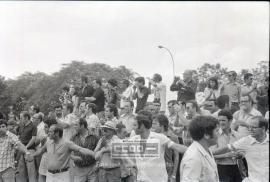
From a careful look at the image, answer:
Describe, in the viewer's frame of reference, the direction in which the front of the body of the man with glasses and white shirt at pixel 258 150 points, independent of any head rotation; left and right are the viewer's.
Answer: facing the viewer and to the left of the viewer

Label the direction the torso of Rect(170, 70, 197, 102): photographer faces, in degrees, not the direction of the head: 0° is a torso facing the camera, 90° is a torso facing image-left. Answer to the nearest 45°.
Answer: approximately 45°

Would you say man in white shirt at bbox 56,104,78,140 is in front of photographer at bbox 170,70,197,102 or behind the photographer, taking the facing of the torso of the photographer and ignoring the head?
in front

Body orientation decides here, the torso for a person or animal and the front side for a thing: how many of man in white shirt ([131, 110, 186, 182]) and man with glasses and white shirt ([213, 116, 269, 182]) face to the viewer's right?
0

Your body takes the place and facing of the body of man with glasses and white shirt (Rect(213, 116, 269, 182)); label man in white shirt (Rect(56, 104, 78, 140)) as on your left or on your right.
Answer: on your right

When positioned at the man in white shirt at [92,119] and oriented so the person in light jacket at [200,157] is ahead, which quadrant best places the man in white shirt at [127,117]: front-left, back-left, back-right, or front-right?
front-left
